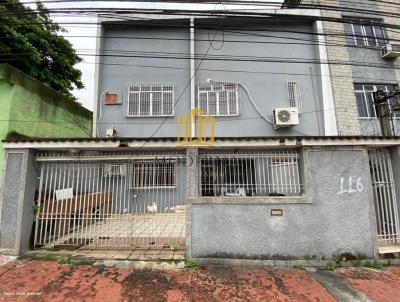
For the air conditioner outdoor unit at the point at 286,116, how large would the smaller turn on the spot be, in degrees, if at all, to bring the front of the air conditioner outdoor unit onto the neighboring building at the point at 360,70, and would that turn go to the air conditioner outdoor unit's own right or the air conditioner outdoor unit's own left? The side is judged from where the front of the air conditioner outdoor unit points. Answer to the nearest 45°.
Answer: approximately 135° to the air conditioner outdoor unit's own left

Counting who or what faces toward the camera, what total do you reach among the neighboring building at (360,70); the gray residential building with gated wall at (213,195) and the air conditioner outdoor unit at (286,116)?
3

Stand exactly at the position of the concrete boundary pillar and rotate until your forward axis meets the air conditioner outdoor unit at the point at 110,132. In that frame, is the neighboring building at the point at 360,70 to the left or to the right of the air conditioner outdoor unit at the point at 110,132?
right

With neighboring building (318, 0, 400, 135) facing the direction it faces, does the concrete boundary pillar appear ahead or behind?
ahead

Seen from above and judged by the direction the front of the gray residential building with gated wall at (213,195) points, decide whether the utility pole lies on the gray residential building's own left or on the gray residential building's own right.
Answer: on the gray residential building's own left

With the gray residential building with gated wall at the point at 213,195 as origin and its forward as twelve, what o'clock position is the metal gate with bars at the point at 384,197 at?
The metal gate with bars is roughly at 9 o'clock from the gray residential building with gated wall.

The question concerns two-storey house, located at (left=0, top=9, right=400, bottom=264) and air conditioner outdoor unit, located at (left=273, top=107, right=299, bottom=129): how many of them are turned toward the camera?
2

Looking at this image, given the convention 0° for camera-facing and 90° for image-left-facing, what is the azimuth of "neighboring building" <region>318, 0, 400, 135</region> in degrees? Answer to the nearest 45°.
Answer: approximately 0°

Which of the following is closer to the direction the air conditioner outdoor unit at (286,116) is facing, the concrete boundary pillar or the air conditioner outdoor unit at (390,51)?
the concrete boundary pillar

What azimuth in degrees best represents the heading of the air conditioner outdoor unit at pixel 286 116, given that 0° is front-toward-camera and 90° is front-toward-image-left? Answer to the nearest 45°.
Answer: approximately 0°

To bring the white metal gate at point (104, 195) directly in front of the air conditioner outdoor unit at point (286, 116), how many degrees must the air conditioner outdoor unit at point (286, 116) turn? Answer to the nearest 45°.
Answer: approximately 45° to its right
